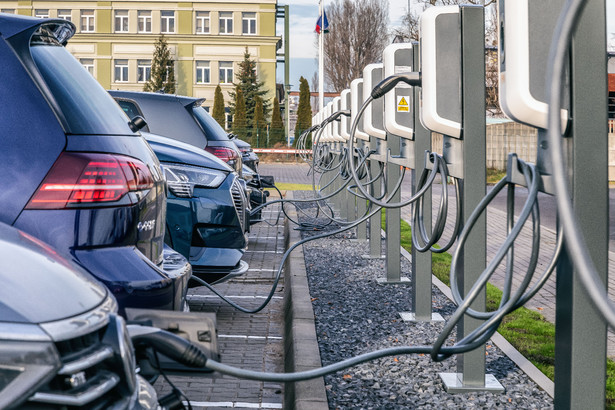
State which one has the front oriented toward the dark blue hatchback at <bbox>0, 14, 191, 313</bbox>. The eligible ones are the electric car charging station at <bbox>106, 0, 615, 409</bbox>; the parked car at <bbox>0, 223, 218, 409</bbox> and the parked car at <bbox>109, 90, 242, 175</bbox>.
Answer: the electric car charging station

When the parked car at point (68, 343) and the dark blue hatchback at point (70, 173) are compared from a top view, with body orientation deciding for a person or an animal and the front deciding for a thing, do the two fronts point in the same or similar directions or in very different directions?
very different directions

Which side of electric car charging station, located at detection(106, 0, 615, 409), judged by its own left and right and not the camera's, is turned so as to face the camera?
left

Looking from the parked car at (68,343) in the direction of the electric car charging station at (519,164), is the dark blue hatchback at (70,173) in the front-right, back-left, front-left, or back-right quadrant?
front-left

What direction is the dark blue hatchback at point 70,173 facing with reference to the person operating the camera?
facing away from the viewer and to the left of the viewer

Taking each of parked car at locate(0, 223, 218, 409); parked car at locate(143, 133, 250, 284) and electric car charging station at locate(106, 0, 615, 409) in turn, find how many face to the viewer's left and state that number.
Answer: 1

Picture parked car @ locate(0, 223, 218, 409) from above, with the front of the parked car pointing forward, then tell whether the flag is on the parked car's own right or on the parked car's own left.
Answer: on the parked car's own left

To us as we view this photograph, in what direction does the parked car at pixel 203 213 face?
facing the viewer and to the right of the viewer

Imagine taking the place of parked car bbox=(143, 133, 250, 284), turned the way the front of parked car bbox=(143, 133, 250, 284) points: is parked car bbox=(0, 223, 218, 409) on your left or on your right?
on your right

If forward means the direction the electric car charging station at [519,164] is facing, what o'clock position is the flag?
The flag is roughly at 3 o'clock from the electric car charging station.

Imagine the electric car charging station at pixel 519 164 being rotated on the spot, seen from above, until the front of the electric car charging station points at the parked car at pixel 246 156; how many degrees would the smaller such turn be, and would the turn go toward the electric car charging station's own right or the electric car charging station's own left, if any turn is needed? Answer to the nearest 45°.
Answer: approximately 90° to the electric car charging station's own right

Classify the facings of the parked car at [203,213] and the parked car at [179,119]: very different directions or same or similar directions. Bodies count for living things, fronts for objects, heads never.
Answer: very different directions

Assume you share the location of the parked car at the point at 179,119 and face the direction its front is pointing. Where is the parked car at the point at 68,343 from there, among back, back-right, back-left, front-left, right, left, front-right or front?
back-left

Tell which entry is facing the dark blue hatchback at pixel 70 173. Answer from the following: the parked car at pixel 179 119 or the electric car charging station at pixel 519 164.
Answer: the electric car charging station
